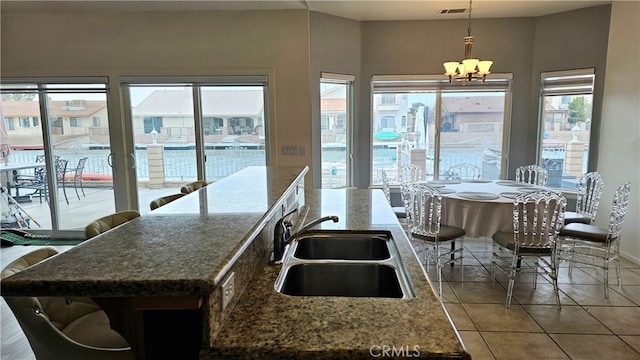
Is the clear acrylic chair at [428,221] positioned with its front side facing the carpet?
no

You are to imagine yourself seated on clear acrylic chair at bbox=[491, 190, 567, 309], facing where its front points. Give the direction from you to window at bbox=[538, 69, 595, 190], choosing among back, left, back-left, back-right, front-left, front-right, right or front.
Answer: front-right

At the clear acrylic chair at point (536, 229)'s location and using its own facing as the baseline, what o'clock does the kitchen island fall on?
The kitchen island is roughly at 8 o'clock from the clear acrylic chair.

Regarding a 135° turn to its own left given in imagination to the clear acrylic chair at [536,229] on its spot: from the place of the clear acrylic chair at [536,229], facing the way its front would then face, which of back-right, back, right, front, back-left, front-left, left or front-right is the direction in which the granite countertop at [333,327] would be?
front

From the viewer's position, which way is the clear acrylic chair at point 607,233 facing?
facing away from the viewer and to the left of the viewer

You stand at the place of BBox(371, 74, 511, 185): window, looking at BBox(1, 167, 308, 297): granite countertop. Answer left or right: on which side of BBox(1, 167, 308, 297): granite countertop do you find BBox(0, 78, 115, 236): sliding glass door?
right

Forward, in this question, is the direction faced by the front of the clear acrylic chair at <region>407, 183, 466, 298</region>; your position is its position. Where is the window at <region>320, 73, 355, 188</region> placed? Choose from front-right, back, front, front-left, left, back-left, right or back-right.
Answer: left

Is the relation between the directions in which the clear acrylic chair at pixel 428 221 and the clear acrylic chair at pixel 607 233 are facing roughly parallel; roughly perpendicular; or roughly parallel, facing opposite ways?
roughly perpendicular

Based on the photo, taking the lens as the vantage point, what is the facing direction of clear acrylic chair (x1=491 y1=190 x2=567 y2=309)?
facing away from the viewer and to the left of the viewer

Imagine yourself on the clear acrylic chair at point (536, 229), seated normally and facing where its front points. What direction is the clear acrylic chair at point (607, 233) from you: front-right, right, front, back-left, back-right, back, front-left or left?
right

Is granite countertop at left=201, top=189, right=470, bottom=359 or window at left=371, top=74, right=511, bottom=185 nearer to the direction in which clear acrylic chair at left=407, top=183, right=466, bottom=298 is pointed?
the window

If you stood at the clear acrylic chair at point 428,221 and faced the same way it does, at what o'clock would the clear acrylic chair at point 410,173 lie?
the clear acrylic chair at point 410,173 is roughly at 10 o'clock from the clear acrylic chair at point 428,221.

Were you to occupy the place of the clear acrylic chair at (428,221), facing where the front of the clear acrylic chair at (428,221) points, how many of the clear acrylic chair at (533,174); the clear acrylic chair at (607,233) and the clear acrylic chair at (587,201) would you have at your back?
0

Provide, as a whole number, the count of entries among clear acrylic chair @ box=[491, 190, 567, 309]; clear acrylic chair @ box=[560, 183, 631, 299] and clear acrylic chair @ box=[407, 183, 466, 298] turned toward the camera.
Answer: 0

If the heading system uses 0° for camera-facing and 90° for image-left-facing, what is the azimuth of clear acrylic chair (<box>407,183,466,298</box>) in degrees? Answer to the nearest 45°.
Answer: approximately 225°

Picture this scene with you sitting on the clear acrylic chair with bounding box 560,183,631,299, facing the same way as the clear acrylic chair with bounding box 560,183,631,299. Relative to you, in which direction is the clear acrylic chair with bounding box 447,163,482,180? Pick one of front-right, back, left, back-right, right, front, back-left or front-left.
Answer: front

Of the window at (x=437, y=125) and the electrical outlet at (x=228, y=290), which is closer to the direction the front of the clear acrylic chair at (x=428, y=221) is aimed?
the window
